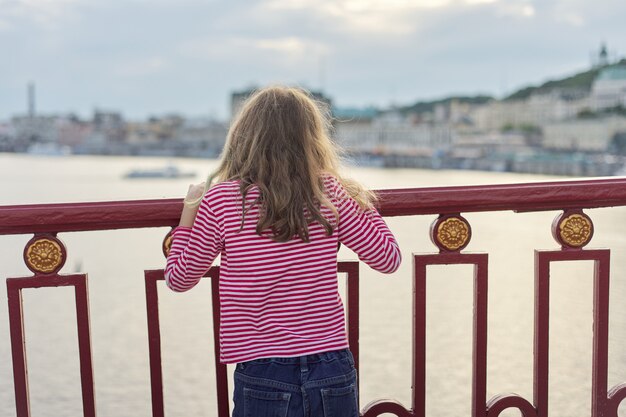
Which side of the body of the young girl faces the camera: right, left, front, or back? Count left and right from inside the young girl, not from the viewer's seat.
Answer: back

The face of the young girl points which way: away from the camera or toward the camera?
away from the camera
